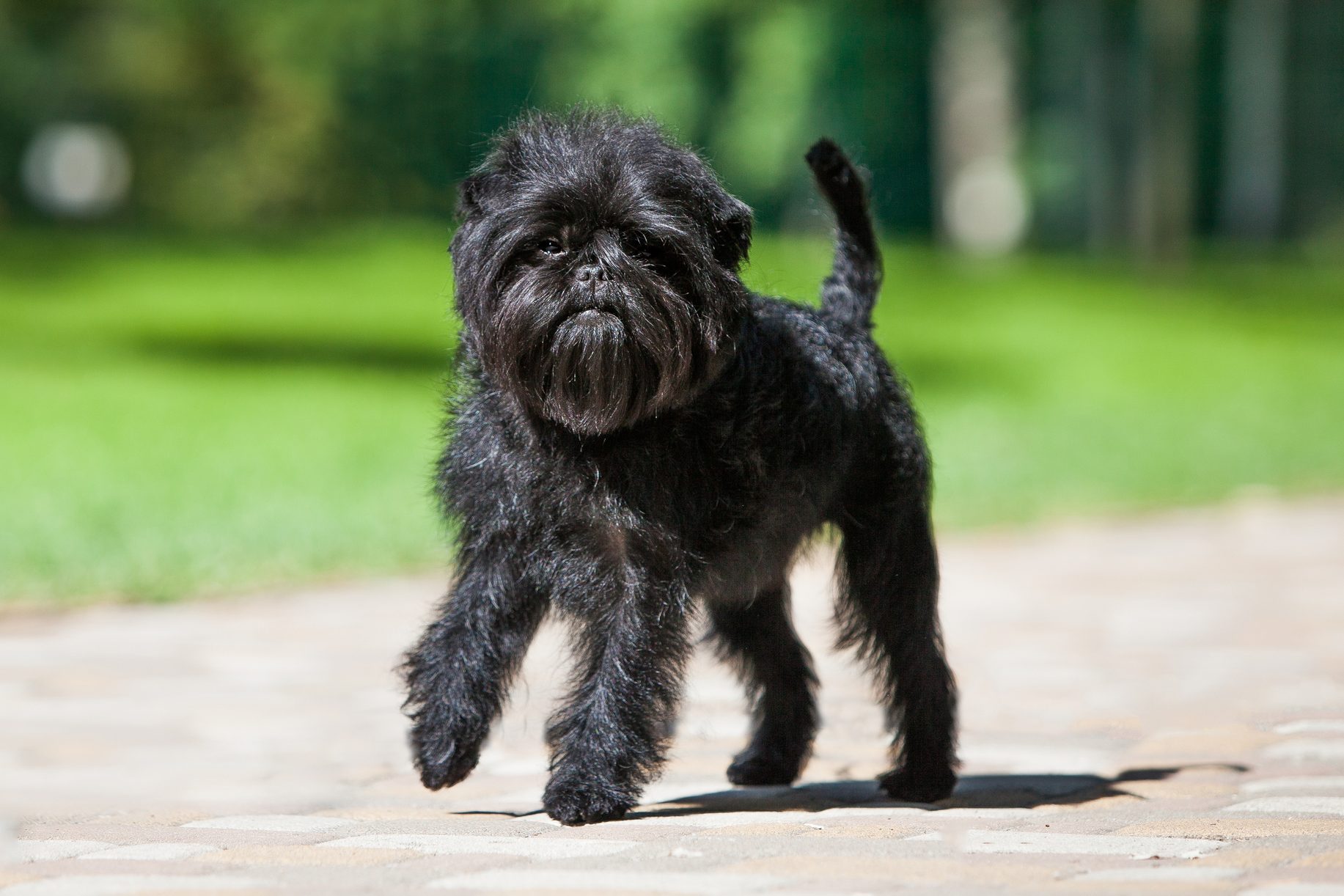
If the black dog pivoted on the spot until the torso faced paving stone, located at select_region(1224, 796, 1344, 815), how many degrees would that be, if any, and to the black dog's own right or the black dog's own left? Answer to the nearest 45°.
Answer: approximately 135° to the black dog's own left

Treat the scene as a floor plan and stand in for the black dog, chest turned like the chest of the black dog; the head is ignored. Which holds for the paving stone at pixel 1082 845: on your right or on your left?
on your left

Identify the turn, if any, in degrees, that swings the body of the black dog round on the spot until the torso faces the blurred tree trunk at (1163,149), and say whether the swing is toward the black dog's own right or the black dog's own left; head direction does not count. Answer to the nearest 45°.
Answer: approximately 135° to the black dog's own right

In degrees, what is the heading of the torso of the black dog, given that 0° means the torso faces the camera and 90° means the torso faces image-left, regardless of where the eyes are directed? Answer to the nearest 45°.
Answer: approximately 45°
